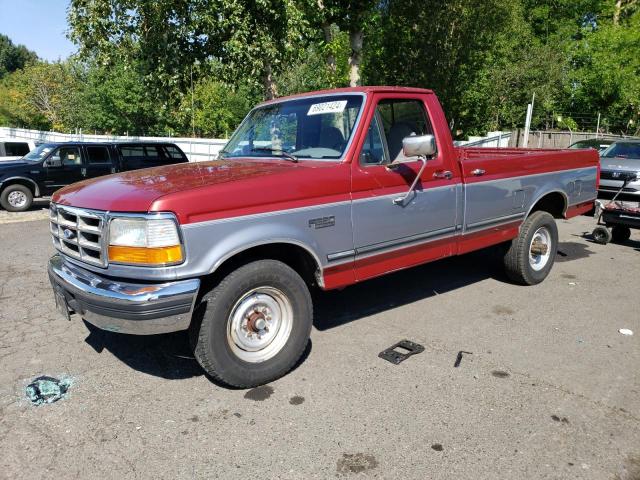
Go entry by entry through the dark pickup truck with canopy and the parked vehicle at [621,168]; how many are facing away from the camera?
0

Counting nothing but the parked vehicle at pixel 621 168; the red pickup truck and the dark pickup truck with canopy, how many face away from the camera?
0

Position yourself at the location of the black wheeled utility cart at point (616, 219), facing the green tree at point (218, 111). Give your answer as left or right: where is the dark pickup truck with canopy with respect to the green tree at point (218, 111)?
left

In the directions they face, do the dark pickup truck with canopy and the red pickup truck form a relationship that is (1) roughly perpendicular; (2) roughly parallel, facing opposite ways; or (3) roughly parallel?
roughly parallel

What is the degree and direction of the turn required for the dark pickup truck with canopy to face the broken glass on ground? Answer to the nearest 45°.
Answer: approximately 90° to its left

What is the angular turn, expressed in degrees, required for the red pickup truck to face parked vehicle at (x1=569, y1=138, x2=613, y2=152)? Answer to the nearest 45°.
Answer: approximately 180°

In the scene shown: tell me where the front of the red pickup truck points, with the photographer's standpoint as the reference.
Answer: facing the viewer and to the left of the viewer

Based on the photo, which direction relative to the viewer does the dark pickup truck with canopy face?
to the viewer's left

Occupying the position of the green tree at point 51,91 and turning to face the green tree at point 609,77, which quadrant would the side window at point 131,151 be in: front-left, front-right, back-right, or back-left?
front-right

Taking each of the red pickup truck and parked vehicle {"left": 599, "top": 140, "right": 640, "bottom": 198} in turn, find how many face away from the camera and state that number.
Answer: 0

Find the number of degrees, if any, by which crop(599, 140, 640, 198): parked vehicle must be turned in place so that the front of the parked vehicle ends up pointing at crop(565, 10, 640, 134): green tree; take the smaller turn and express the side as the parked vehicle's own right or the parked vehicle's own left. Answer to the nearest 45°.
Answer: approximately 135° to the parked vehicle's own right

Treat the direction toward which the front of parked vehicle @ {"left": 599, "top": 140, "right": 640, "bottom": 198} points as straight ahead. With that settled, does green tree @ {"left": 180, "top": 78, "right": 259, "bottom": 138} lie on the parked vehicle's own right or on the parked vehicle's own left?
on the parked vehicle's own right

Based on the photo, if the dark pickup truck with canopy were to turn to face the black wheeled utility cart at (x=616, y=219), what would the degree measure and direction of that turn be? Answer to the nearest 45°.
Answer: approximately 135° to its left

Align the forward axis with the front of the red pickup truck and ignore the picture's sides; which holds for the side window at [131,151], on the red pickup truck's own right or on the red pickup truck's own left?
on the red pickup truck's own right
